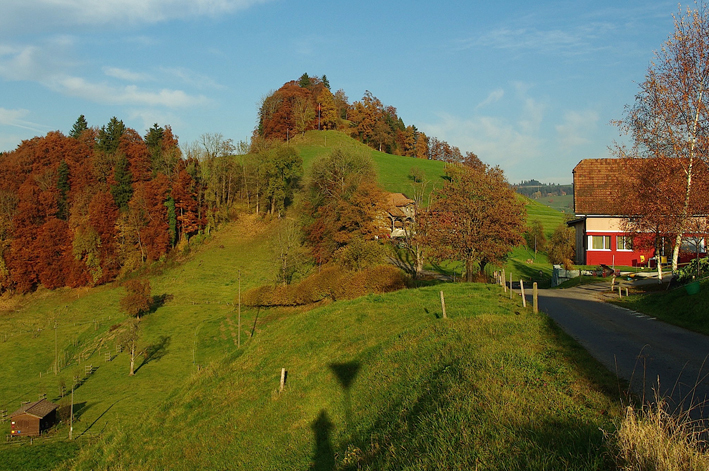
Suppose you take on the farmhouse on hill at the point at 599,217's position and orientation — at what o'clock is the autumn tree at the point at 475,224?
The autumn tree is roughly at 1 o'clock from the farmhouse on hill.

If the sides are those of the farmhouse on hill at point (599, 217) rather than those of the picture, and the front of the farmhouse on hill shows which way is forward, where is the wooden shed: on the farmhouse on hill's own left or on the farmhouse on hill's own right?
on the farmhouse on hill's own right

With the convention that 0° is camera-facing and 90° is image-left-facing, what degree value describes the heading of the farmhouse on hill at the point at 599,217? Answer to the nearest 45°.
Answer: approximately 0°
